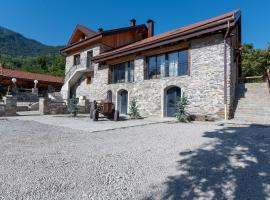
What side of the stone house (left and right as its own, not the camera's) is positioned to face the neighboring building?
right

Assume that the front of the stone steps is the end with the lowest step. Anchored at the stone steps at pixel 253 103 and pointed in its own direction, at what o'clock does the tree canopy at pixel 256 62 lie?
The tree canopy is roughly at 6 o'clock from the stone steps.

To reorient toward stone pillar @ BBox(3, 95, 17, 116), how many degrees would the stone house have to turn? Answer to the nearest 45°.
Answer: approximately 45° to its right

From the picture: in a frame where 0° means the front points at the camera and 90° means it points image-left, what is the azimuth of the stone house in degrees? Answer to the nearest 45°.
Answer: approximately 45°

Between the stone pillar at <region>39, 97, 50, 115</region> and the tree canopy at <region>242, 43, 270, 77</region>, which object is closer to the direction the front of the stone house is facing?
the stone pillar

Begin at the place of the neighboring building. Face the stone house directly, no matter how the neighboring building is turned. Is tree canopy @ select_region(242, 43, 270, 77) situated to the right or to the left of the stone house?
left

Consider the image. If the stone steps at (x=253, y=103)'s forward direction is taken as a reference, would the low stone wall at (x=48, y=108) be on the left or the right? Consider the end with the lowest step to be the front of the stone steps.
on its right
